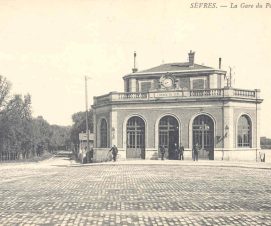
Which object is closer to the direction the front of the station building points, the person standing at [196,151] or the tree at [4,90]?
the person standing

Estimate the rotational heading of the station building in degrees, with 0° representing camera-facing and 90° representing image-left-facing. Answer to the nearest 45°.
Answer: approximately 0°

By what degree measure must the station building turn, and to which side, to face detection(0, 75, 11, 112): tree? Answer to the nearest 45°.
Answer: approximately 135° to its right

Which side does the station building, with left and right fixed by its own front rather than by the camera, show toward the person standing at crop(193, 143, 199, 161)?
front
